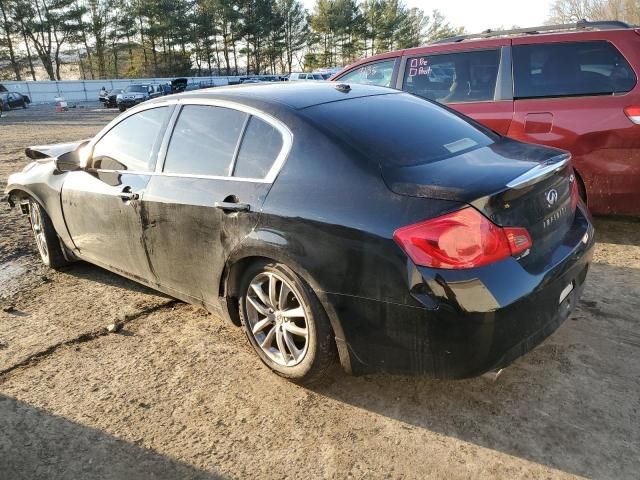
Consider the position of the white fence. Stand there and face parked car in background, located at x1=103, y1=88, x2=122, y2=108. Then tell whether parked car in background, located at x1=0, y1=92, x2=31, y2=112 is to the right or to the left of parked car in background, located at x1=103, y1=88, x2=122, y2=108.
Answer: right

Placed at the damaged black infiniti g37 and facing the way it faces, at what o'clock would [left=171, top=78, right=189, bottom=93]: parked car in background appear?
The parked car in background is roughly at 1 o'clock from the damaged black infiniti g37.

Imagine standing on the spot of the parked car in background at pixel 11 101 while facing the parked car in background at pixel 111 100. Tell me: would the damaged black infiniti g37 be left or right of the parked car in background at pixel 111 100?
right

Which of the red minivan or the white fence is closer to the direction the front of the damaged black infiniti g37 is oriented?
the white fence

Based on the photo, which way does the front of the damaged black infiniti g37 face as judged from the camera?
facing away from the viewer and to the left of the viewer

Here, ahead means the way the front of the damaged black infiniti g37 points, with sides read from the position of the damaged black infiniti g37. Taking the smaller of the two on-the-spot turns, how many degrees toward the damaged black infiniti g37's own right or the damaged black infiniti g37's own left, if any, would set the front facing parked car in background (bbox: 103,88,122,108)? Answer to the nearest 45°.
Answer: approximately 45° to the damaged black infiniti g37's own right

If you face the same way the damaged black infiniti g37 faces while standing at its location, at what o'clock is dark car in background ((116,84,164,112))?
The dark car in background is roughly at 1 o'clock from the damaged black infiniti g37.

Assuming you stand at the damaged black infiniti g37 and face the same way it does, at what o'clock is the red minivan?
The red minivan is roughly at 3 o'clock from the damaged black infiniti g37.

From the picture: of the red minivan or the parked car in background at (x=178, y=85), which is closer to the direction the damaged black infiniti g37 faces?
the parked car in background
